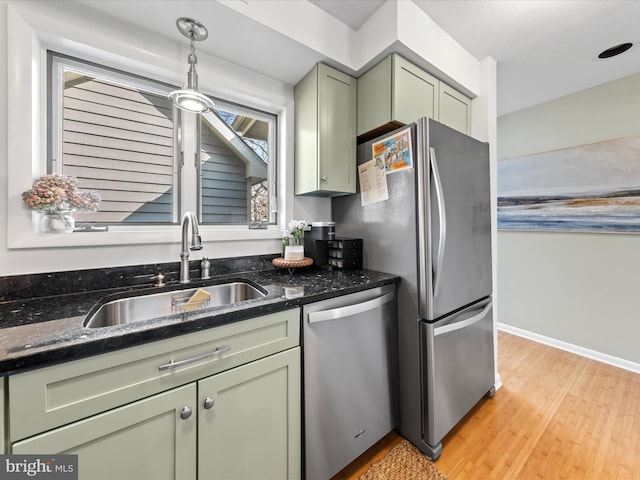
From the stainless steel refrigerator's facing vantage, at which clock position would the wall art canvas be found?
The wall art canvas is roughly at 9 o'clock from the stainless steel refrigerator.

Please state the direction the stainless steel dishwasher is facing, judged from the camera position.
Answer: facing the viewer and to the right of the viewer

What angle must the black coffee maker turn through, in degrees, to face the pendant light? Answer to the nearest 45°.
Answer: approximately 90° to its right

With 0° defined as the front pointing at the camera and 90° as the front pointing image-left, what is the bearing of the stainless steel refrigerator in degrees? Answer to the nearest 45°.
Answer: approximately 315°

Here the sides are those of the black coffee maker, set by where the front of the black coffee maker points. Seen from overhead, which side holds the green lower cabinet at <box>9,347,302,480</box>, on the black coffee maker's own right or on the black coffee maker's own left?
on the black coffee maker's own right

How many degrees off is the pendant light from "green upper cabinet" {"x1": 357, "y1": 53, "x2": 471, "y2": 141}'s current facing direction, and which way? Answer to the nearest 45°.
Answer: approximately 90° to its right

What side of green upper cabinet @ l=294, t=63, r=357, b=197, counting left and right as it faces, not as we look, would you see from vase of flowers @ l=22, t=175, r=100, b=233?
right

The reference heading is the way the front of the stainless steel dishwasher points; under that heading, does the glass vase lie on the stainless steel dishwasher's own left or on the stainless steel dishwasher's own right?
on the stainless steel dishwasher's own right
